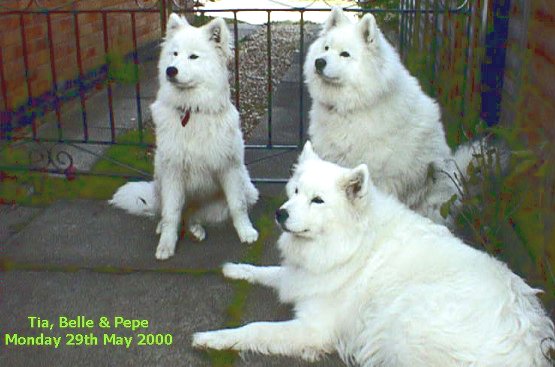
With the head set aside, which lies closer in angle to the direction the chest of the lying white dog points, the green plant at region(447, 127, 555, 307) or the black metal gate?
the black metal gate

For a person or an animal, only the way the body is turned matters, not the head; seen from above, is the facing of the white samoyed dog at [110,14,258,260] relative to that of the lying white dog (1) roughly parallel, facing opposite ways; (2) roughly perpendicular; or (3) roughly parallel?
roughly perpendicular

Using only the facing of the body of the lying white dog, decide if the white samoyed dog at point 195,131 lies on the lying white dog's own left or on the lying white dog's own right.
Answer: on the lying white dog's own right

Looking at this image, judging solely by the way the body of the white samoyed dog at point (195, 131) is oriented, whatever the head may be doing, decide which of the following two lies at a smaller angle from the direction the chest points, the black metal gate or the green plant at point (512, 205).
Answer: the green plant

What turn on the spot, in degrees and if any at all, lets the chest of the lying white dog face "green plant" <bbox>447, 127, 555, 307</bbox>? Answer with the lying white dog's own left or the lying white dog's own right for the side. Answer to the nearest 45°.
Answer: approximately 135° to the lying white dog's own right

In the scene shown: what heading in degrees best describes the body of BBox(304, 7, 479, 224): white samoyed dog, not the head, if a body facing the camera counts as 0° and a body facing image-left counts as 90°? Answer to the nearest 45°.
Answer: approximately 45°

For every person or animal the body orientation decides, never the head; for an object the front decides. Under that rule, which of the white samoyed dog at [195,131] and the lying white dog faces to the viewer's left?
the lying white dog

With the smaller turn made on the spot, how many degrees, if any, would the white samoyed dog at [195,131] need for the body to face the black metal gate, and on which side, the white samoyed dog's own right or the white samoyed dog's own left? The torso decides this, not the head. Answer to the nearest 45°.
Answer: approximately 180°

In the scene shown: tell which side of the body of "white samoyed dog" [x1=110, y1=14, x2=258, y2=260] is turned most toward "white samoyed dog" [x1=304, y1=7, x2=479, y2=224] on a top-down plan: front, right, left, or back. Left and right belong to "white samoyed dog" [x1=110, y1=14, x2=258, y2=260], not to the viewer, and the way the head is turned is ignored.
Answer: left

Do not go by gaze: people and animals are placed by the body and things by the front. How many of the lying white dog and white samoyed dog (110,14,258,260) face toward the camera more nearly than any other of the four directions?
1

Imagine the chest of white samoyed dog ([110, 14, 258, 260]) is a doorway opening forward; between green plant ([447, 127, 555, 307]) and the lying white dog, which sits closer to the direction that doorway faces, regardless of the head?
the lying white dog

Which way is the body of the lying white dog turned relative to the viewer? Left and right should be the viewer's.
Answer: facing to the left of the viewer
